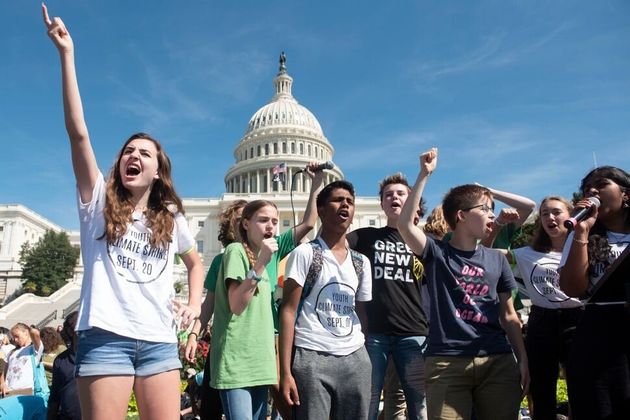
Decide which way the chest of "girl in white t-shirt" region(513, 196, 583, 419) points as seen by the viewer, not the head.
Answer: toward the camera

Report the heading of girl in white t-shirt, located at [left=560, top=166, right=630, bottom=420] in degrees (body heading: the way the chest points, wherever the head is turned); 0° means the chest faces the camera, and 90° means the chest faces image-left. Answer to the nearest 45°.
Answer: approximately 45°

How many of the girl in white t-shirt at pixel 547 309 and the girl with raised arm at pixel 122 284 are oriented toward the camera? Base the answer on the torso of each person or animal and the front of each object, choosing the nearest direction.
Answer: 2

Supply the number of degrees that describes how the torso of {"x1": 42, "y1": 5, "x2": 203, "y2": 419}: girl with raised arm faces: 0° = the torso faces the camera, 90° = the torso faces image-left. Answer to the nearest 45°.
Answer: approximately 0°

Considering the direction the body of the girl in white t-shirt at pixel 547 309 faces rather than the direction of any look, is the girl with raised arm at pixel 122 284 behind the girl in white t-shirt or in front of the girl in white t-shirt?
in front

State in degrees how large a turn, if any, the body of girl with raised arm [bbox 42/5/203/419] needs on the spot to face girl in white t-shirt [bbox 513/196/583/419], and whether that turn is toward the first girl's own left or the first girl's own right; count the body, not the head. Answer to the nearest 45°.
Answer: approximately 90° to the first girl's own left

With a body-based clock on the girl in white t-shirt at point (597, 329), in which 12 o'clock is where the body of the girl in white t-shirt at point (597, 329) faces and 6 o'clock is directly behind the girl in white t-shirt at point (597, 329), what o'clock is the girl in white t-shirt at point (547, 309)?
the girl in white t-shirt at point (547, 309) is roughly at 4 o'clock from the girl in white t-shirt at point (597, 329).

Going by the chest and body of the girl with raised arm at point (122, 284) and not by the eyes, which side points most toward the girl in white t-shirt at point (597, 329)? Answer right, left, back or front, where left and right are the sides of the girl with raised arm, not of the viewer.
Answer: left

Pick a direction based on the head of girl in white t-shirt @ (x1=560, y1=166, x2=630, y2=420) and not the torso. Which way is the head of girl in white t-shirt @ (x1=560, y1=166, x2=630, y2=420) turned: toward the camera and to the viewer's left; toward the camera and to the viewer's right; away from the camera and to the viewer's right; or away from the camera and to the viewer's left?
toward the camera and to the viewer's left
